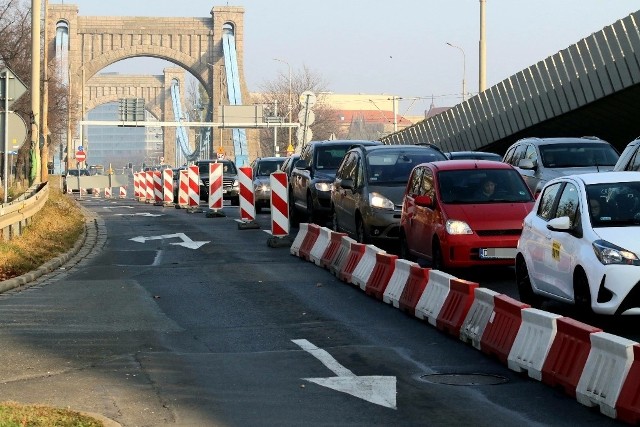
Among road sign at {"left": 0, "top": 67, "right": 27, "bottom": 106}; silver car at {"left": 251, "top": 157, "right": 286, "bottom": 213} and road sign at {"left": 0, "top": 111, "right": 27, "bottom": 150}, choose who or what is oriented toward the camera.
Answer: the silver car

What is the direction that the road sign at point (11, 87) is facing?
away from the camera

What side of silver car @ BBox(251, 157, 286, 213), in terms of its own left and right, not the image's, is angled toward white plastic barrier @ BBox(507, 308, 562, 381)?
front

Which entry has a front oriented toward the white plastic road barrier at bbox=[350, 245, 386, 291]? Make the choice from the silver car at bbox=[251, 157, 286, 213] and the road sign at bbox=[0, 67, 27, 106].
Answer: the silver car

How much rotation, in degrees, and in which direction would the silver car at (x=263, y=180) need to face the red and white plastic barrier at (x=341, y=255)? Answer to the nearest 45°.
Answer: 0° — it already faces it

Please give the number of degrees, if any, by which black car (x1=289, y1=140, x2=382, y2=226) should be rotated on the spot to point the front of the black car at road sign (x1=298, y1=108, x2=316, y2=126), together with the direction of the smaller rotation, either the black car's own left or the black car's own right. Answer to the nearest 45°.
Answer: approximately 135° to the black car's own left

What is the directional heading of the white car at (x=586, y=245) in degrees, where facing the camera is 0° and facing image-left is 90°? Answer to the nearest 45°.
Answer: approximately 315°

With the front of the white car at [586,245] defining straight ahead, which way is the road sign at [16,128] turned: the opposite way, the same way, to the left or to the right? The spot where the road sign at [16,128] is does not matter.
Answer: the opposite way

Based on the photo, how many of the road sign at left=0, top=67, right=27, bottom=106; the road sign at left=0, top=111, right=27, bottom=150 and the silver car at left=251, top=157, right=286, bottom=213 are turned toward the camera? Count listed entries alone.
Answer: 1

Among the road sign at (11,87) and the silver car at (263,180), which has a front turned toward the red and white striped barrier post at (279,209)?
the silver car
